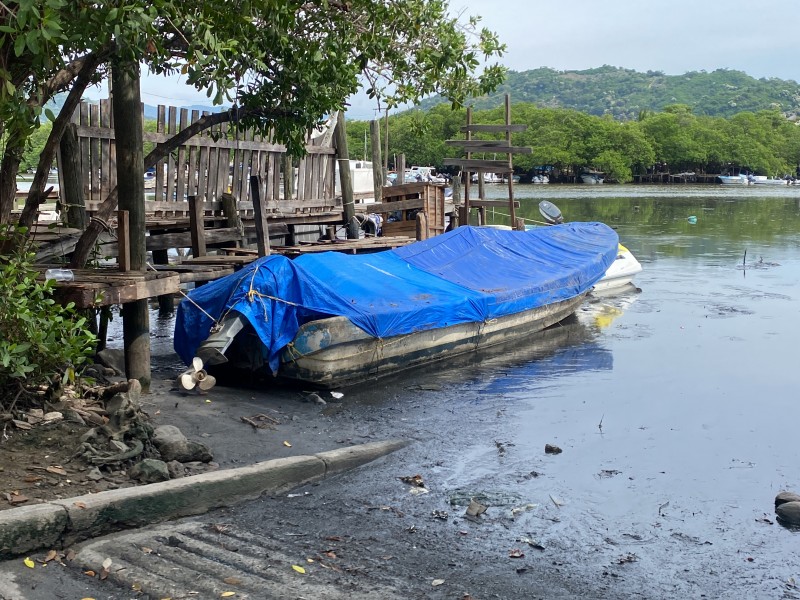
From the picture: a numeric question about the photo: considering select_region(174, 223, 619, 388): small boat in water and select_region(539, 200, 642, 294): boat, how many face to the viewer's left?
0

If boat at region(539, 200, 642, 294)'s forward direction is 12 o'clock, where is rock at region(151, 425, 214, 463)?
The rock is roughly at 2 o'clock from the boat.

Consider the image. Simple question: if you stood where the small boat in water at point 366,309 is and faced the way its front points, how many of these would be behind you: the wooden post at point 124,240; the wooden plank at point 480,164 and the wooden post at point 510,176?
1

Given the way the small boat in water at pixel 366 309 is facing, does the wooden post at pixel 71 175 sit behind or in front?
behind

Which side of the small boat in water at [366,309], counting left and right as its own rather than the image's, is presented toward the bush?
back

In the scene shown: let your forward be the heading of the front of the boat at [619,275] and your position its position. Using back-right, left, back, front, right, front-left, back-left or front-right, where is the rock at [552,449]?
back-right

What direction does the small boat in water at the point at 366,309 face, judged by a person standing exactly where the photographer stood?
facing away from the viewer and to the right of the viewer

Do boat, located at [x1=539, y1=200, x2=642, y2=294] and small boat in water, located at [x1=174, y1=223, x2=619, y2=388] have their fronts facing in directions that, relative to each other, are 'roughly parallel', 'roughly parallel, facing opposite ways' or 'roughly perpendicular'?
roughly perpendicular

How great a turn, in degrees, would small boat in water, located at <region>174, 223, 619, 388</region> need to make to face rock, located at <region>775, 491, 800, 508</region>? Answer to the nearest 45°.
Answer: approximately 90° to its right

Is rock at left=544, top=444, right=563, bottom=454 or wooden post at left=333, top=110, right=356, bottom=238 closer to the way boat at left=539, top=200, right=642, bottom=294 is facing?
the rock

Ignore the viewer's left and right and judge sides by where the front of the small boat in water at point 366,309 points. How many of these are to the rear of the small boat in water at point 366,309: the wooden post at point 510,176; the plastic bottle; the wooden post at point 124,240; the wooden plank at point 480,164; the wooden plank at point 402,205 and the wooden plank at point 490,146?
2
